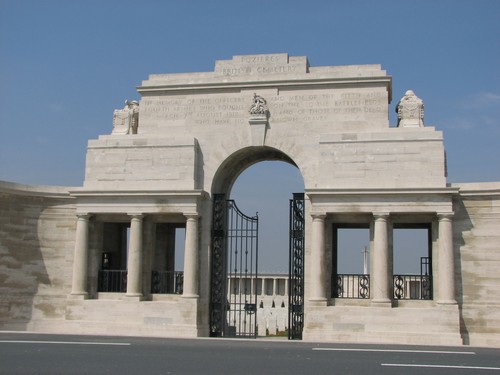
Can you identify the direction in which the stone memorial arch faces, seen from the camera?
facing the viewer

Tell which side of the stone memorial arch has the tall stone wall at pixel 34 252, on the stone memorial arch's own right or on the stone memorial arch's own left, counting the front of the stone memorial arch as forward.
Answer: on the stone memorial arch's own right
